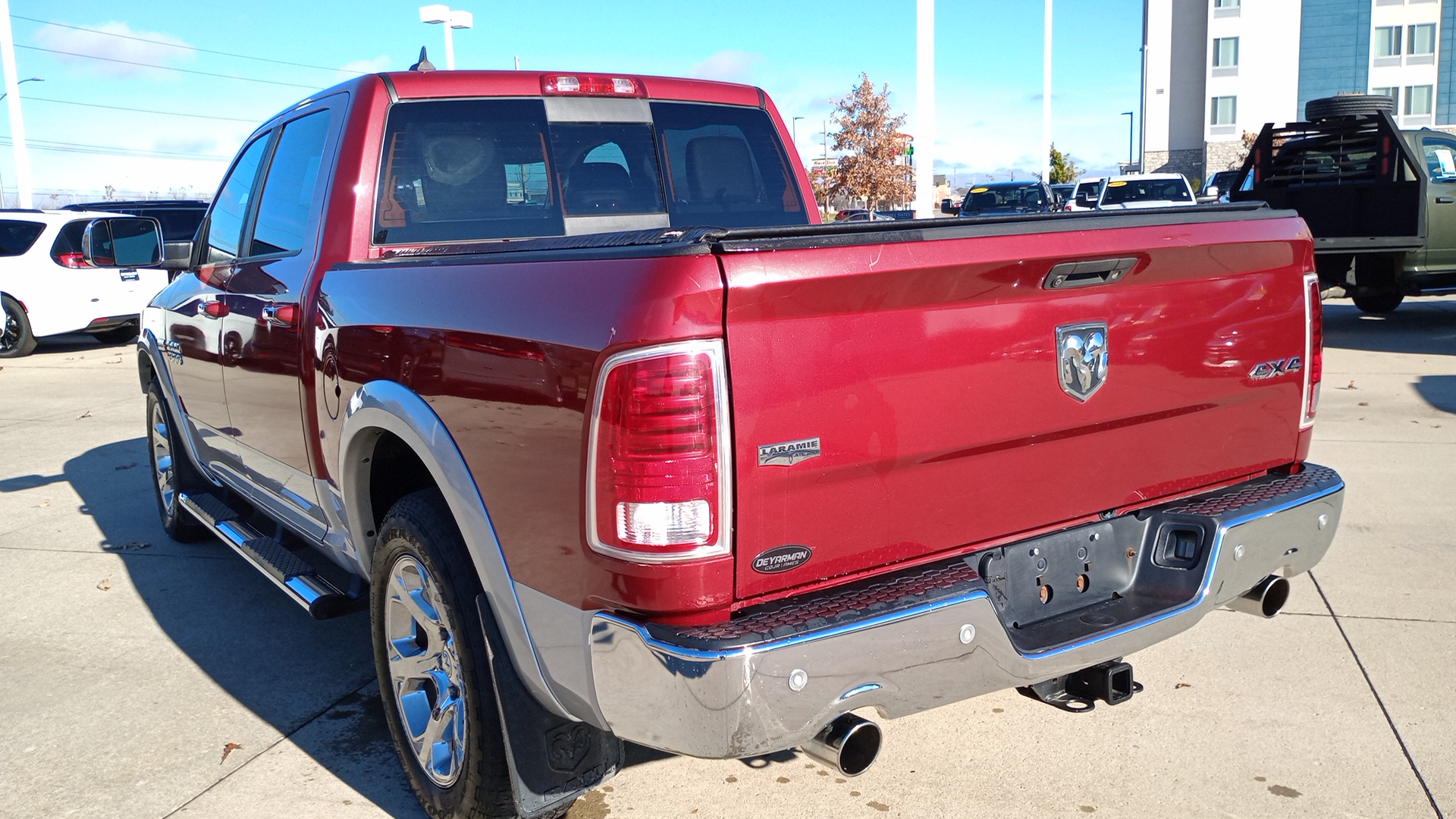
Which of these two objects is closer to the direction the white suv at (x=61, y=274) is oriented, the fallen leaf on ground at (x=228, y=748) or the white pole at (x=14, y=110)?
the white pole

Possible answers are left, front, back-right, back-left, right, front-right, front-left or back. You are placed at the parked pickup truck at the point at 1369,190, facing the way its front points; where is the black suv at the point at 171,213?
back-left

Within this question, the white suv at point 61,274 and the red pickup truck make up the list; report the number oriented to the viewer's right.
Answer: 0

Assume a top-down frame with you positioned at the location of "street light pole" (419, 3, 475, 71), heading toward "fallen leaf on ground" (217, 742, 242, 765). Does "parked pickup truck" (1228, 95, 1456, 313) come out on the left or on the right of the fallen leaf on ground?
left

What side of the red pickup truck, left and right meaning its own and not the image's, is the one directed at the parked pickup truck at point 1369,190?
right

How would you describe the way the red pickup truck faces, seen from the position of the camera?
facing away from the viewer and to the left of the viewer

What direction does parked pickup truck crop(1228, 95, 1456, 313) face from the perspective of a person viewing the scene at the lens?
facing away from the viewer and to the right of the viewer
